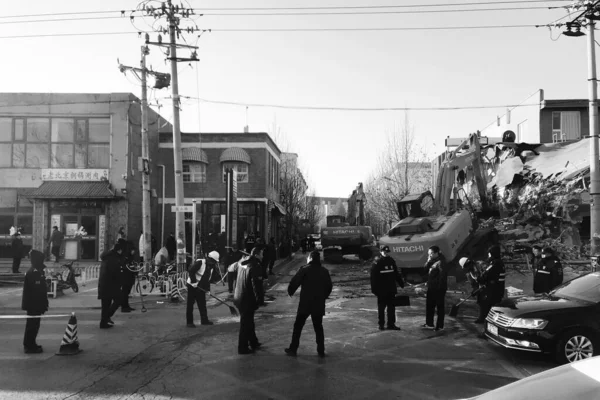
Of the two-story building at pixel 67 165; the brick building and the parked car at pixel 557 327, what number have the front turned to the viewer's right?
0

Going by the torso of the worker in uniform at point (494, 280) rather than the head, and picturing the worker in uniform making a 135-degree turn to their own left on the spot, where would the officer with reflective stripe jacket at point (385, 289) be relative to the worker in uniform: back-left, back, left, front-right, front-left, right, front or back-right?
back-right

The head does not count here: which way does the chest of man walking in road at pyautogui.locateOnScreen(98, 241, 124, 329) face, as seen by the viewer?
to the viewer's right

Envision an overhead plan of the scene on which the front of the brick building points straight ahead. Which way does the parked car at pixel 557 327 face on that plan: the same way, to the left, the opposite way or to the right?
to the right

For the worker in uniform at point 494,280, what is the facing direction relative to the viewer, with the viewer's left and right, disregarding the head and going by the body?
facing to the left of the viewer

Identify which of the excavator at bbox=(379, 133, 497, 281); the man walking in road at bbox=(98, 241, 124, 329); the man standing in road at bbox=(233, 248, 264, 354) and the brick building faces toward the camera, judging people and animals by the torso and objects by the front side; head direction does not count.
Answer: the brick building

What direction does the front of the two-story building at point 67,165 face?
toward the camera

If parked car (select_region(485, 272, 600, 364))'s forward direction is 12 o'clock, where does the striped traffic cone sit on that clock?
The striped traffic cone is roughly at 1 o'clock from the parked car.

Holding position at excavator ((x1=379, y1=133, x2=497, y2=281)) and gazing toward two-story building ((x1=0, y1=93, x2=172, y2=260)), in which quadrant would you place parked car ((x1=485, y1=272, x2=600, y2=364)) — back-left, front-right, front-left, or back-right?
back-left

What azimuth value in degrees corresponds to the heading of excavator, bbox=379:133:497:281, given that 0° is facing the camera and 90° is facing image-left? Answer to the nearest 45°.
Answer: approximately 225°
